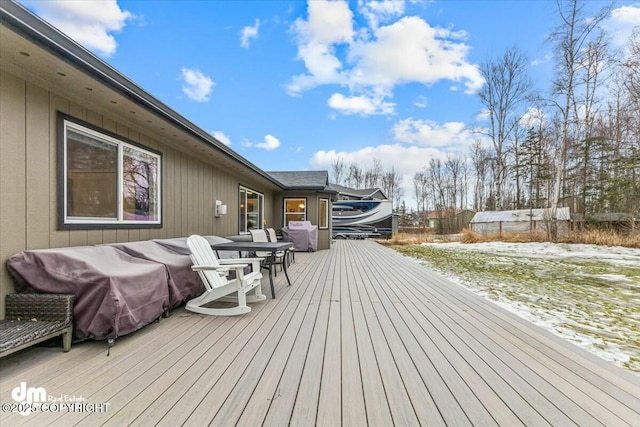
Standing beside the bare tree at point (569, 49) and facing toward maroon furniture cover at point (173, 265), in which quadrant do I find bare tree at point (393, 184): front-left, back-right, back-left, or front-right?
back-right

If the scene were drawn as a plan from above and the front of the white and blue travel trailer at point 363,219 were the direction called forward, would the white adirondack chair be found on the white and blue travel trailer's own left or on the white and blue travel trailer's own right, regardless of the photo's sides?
on the white and blue travel trailer's own right

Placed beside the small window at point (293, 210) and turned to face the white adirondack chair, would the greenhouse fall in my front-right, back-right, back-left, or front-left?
back-left

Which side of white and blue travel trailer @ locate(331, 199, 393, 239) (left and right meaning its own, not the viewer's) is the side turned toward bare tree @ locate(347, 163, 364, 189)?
left

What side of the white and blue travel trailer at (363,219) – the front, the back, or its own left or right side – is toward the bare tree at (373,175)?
left

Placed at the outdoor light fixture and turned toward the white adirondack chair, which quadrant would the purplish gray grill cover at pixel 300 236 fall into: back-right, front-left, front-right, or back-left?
back-left

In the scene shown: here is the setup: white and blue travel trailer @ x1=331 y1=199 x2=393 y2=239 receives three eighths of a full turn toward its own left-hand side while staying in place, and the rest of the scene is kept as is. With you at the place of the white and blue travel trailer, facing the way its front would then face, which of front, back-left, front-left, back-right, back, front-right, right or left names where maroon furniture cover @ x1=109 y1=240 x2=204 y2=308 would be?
back-left
